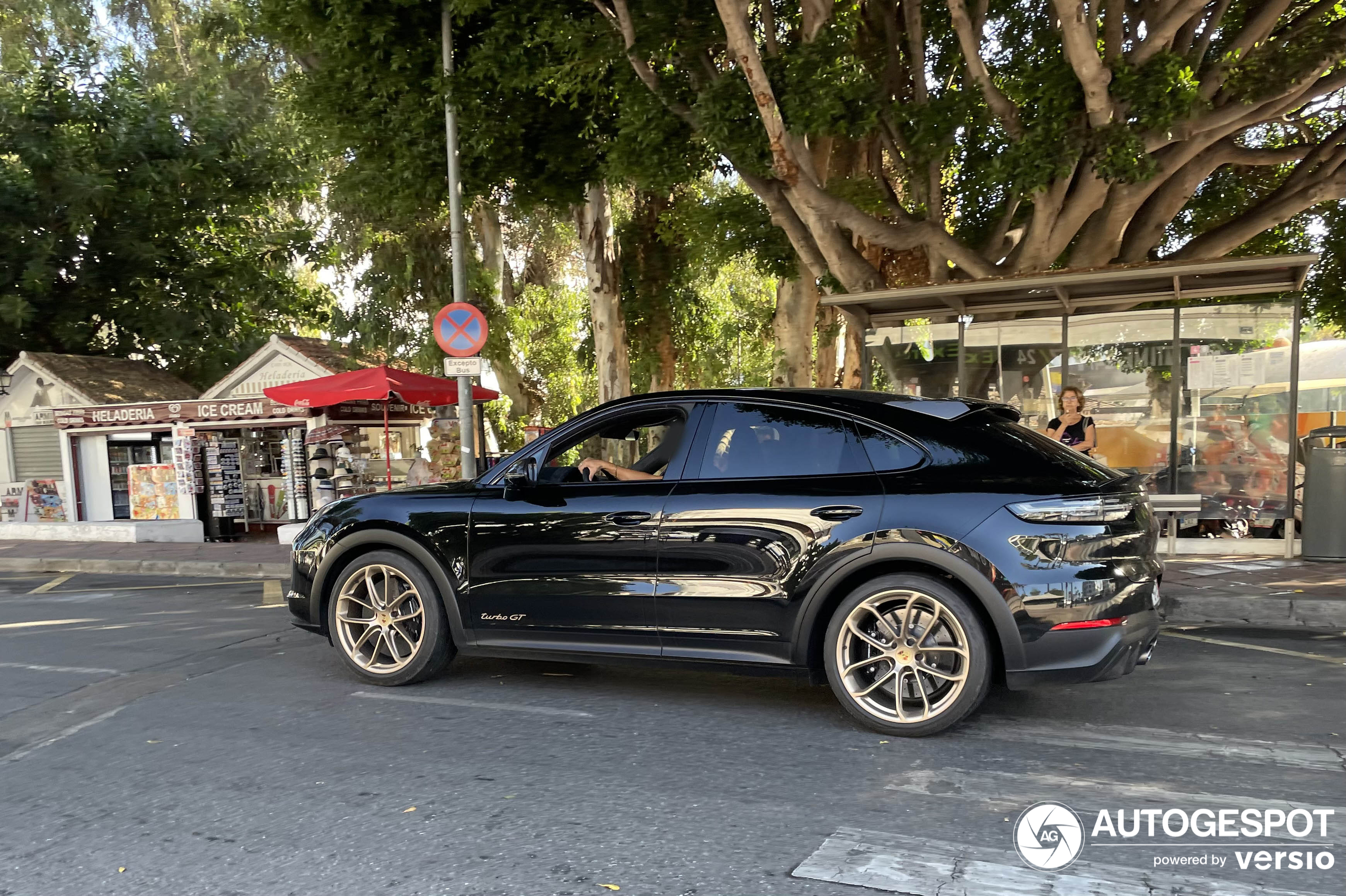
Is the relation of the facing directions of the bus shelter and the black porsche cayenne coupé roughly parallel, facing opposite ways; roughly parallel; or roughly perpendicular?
roughly perpendicular

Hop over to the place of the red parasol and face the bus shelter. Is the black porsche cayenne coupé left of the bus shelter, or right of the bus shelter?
right

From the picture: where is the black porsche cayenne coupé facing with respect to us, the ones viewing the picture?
facing to the left of the viewer

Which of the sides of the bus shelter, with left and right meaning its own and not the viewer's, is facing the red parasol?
right

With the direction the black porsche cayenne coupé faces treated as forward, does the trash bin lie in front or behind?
behind

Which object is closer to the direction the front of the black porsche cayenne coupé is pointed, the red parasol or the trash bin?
the red parasol

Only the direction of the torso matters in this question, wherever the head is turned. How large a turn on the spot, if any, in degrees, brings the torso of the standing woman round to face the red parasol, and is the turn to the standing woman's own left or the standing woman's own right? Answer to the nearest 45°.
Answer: approximately 90° to the standing woman's own right

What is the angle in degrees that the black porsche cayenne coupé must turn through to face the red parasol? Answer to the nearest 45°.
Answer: approximately 45° to its right

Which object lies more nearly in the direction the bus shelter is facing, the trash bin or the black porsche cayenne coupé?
the black porsche cayenne coupé

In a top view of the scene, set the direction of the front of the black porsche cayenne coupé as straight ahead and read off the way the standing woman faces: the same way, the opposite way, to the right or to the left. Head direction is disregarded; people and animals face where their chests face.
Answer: to the left

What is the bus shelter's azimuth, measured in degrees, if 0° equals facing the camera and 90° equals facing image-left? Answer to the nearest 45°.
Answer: approximately 0°
